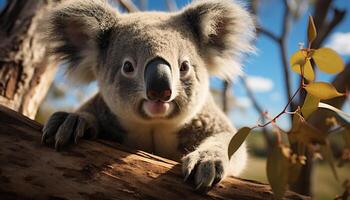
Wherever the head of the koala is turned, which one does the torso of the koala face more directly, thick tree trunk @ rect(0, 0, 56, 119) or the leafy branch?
the leafy branch

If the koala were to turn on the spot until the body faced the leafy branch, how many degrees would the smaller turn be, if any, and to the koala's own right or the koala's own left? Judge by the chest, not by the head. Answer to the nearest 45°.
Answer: approximately 45° to the koala's own left

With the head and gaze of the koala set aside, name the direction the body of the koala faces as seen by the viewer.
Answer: toward the camera

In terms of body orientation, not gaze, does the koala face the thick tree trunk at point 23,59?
no
